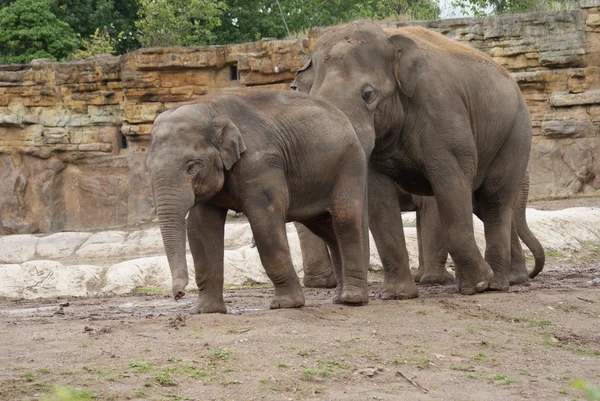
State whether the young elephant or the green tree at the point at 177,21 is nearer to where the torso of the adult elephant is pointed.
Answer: the young elephant

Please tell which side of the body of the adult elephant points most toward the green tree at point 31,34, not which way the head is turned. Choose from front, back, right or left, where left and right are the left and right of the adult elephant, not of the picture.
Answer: right

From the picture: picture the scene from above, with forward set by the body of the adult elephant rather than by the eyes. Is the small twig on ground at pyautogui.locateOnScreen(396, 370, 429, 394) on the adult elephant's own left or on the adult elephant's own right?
on the adult elephant's own left

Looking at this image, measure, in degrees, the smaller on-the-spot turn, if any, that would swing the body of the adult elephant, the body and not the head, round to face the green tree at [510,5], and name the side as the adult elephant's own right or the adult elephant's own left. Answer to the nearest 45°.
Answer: approximately 135° to the adult elephant's own right

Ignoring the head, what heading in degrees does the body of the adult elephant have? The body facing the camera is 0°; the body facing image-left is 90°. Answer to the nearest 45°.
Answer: approximately 45°

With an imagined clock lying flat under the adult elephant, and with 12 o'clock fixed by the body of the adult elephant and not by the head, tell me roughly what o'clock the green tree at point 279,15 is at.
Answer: The green tree is roughly at 4 o'clock from the adult elephant.

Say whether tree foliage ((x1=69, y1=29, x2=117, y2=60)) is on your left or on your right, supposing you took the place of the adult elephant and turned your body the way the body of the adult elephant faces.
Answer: on your right

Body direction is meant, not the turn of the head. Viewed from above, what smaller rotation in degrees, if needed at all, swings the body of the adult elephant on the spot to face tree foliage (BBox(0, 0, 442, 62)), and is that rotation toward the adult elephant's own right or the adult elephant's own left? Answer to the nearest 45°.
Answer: approximately 135° to the adult elephant's own right
